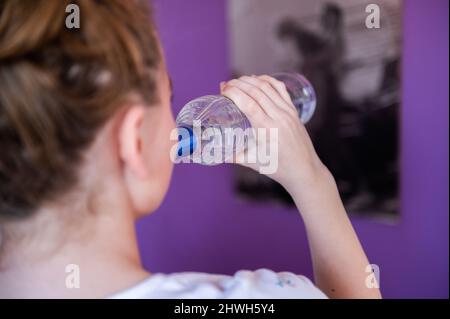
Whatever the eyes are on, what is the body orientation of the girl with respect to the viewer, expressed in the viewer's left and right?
facing away from the viewer and to the right of the viewer

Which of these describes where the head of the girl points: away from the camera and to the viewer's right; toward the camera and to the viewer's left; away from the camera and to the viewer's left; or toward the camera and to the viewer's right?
away from the camera and to the viewer's right

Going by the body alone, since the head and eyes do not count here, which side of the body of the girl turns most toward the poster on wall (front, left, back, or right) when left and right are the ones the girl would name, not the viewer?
front
